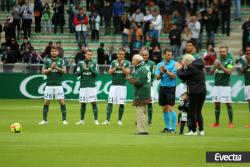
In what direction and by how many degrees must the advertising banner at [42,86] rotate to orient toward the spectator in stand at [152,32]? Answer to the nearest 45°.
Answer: approximately 135° to its left

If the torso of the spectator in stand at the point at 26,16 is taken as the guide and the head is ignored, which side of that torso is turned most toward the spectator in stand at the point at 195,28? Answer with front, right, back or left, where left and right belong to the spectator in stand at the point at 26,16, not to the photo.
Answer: left

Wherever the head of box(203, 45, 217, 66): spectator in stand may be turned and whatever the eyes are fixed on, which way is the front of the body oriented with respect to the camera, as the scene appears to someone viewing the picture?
toward the camera

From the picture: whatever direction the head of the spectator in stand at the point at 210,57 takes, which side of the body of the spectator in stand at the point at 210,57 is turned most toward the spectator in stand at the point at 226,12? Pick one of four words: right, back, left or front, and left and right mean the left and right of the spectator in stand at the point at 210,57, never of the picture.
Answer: back

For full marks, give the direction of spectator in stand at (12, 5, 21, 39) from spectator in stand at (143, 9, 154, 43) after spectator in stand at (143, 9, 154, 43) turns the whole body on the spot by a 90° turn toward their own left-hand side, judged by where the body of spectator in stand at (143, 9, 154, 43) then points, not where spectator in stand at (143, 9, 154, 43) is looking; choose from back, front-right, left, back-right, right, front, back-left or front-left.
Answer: back

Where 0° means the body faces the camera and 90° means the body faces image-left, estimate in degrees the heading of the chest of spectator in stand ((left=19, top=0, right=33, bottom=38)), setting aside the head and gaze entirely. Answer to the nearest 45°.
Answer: approximately 0°

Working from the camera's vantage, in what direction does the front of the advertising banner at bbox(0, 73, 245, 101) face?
facing the viewer

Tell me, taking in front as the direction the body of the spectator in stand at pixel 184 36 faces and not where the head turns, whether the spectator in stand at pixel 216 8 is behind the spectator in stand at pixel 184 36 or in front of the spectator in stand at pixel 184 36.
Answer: behind
